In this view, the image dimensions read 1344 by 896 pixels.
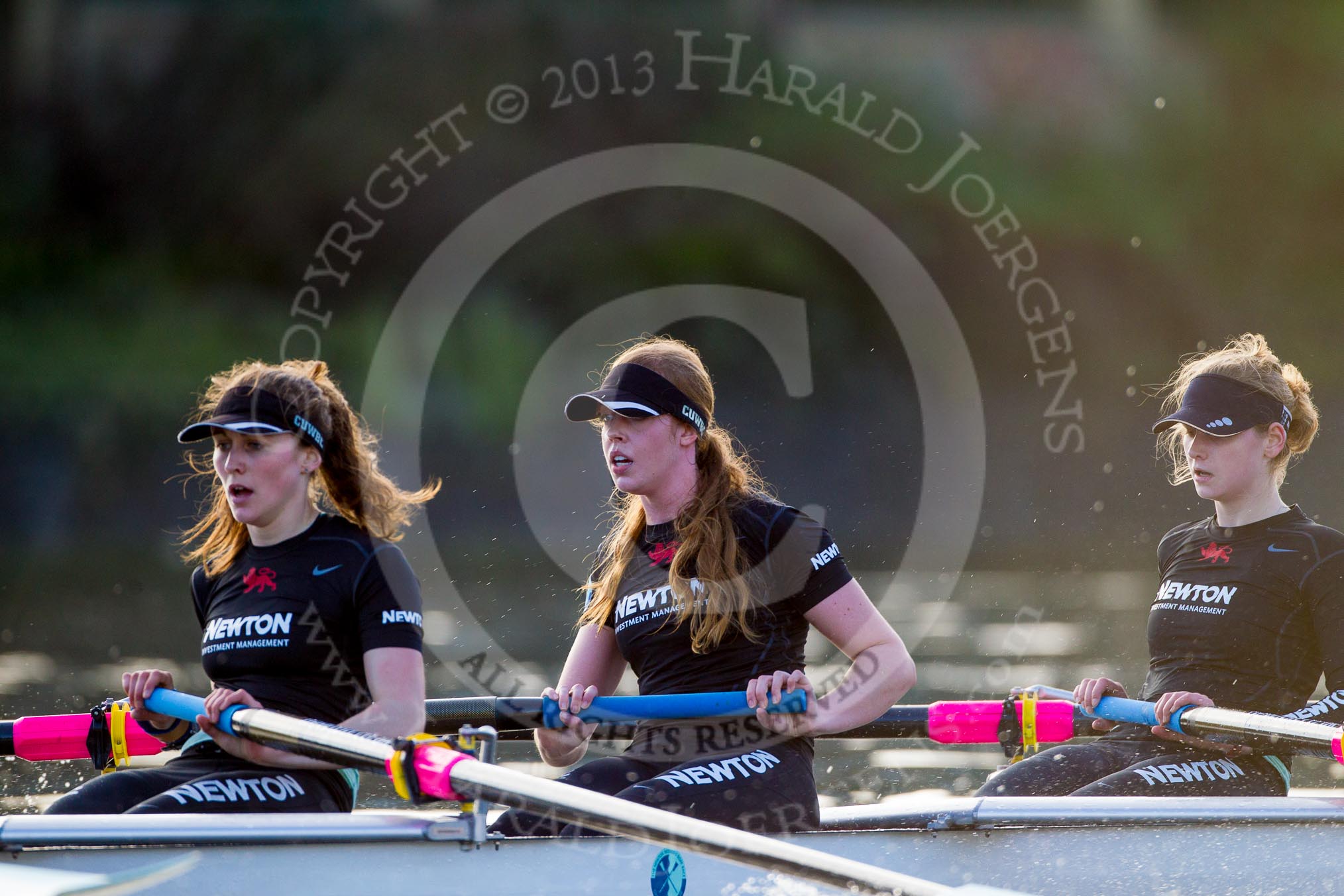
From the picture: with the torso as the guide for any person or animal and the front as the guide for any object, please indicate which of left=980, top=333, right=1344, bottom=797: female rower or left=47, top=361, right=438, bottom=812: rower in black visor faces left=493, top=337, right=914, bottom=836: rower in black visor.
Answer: the female rower

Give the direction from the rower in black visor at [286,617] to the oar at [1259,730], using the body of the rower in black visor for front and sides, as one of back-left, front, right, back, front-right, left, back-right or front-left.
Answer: back-left

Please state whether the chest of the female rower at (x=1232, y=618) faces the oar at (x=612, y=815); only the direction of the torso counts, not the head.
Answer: yes

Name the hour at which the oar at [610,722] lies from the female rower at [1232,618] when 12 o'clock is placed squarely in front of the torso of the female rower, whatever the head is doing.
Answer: The oar is roughly at 1 o'clock from the female rower.

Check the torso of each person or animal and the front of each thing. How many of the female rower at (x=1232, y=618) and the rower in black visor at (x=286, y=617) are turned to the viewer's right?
0

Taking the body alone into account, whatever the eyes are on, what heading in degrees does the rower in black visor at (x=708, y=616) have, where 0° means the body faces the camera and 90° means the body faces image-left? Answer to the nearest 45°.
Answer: approximately 45°

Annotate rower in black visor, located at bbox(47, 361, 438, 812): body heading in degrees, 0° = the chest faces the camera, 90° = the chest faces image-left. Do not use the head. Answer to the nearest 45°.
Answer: approximately 45°
